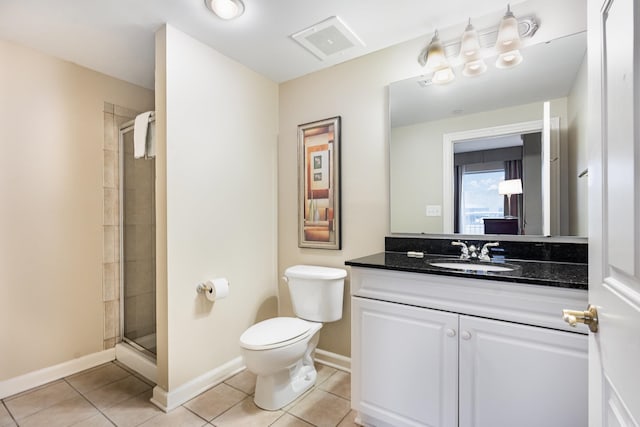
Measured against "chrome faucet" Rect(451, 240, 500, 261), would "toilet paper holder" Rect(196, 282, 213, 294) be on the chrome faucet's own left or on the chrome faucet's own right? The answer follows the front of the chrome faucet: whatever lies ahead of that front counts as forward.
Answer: on the chrome faucet's own right

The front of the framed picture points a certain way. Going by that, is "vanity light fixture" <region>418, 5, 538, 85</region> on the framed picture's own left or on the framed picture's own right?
on the framed picture's own left

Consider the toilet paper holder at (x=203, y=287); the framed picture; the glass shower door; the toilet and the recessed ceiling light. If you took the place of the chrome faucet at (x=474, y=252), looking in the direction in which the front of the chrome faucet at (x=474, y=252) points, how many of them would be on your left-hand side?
0

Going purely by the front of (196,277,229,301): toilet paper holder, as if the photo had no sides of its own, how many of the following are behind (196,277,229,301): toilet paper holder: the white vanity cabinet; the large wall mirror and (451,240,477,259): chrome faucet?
0

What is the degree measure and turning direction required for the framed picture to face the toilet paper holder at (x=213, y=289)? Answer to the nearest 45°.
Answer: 0° — it already faces it

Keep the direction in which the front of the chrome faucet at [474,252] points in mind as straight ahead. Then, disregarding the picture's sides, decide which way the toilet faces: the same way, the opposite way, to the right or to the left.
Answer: the same way

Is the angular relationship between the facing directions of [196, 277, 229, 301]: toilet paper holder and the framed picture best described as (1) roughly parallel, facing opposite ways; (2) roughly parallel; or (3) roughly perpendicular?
roughly perpendicular

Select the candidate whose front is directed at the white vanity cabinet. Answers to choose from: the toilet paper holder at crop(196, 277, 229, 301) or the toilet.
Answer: the toilet paper holder

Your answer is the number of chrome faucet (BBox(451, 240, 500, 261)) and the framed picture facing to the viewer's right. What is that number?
0

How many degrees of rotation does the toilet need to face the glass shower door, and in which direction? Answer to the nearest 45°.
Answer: approximately 90° to its right

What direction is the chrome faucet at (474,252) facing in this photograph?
toward the camera

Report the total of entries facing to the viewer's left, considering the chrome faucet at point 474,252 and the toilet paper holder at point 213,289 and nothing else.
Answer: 0

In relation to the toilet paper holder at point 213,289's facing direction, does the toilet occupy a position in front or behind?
in front

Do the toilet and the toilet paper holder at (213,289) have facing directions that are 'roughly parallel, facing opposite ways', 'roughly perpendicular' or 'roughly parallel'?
roughly perpendicular

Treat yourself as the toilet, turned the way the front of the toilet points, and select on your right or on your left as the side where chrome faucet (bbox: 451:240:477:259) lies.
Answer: on your left

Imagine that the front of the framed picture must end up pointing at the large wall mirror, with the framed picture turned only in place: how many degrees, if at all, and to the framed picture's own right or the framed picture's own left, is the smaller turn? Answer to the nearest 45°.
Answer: approximately 90° to the framed picture's own left

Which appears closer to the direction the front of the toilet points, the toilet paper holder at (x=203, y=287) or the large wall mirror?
the toilet paper holder
